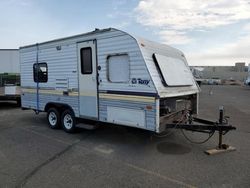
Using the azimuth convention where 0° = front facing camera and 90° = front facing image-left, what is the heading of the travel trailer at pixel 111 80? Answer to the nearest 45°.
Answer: approximately 315°
